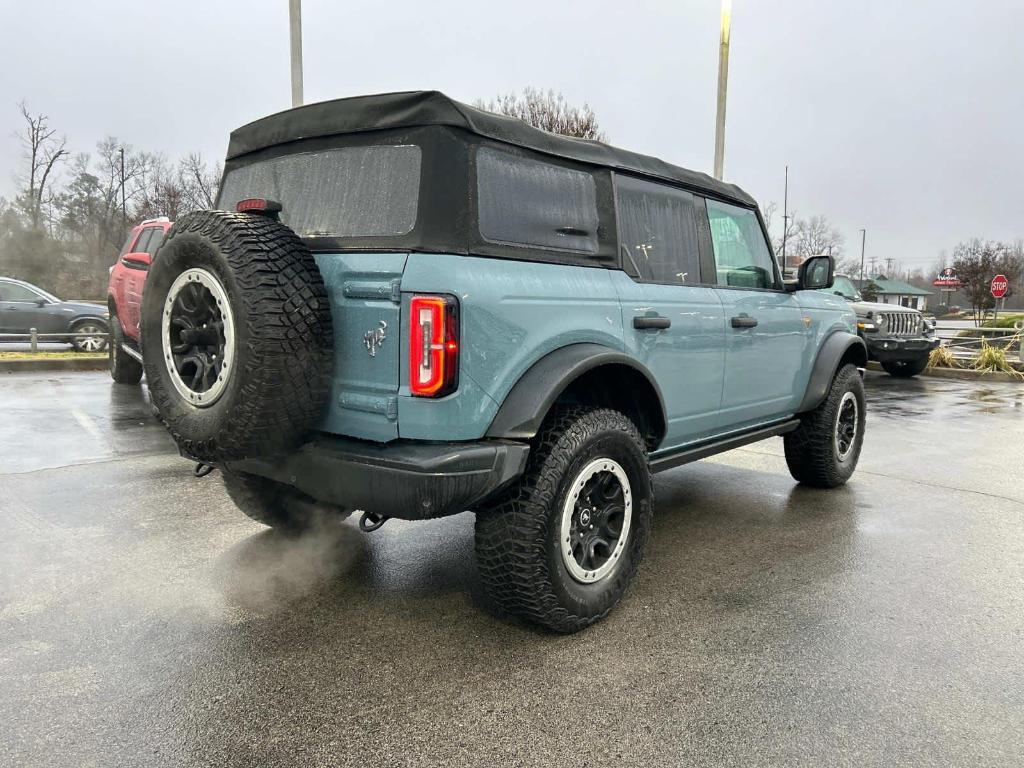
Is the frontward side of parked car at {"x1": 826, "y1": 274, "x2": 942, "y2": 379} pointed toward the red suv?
no

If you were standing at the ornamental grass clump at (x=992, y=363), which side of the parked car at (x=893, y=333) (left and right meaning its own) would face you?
left

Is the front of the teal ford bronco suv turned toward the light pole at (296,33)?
no

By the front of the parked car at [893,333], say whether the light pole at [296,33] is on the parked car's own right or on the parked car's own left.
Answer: on the parked car's own right

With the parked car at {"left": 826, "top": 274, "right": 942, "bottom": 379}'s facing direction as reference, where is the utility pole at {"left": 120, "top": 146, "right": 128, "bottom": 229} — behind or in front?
behind

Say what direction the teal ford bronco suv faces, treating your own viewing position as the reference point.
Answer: facing away from the viewer and to the right of the viewer

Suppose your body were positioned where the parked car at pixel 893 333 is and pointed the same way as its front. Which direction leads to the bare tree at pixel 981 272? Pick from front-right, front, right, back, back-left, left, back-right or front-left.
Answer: back-left

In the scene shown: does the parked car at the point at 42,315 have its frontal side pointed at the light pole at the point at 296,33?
no

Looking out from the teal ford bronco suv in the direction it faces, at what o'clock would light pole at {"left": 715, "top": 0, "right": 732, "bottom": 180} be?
The light pole is roughly at 11 o'clock from the teal ford bronco suv.

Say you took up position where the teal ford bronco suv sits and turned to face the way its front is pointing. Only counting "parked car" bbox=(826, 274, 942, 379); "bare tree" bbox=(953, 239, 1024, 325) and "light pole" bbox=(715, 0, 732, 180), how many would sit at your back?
0

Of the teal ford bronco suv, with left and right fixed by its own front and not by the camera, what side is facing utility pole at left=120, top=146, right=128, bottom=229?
left

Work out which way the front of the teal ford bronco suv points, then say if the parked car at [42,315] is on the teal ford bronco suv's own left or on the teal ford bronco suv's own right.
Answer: on the teal ford bronco suv's own left

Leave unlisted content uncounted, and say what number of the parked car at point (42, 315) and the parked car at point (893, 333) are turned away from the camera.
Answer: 0
